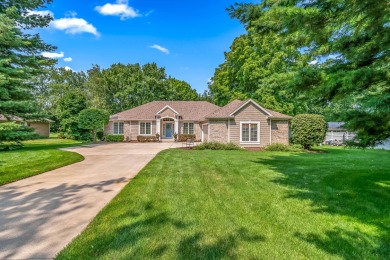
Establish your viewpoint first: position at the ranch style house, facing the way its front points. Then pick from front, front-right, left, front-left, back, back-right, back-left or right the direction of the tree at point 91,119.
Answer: right

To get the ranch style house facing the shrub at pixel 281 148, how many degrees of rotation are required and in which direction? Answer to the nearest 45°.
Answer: approximately 45° to its left

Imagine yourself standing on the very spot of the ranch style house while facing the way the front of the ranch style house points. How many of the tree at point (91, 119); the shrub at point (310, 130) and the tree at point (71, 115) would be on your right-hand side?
2

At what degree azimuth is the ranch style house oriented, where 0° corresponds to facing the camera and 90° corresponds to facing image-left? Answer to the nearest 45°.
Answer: approximately 0°

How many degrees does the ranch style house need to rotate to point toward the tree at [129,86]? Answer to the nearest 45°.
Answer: approximately 135° to its right

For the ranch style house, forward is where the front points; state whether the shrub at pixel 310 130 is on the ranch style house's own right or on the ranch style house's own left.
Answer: on the ranch style house's own left
